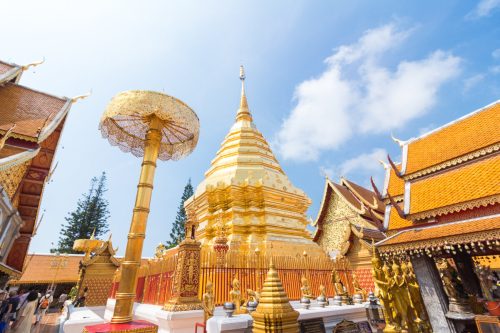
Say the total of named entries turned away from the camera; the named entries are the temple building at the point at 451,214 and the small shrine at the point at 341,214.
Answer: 0

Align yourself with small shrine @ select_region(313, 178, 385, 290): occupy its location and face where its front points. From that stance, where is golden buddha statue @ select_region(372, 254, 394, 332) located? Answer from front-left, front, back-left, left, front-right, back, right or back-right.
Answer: front-left

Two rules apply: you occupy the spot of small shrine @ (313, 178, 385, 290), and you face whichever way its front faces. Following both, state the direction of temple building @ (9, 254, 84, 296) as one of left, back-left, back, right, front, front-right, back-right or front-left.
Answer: front-right

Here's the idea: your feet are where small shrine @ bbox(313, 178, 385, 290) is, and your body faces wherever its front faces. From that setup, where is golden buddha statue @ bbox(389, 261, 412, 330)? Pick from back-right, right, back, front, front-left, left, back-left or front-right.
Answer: front-left

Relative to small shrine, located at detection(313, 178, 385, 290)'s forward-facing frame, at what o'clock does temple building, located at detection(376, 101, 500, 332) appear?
The temple building is roughly at 10 o'clock from the small shrine.

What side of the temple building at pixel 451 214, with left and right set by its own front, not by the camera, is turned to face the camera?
left

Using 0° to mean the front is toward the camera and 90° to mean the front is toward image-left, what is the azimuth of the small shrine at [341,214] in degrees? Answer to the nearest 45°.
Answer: approximately 45°

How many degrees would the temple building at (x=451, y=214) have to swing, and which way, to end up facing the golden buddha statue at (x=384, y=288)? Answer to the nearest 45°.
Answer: approximately 45° to its left

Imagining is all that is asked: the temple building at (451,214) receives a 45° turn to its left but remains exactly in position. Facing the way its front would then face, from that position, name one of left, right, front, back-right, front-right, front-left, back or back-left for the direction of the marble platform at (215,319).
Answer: front

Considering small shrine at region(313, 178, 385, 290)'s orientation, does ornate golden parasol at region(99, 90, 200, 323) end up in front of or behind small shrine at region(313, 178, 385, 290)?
in front

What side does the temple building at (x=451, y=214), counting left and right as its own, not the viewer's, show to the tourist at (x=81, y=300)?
front

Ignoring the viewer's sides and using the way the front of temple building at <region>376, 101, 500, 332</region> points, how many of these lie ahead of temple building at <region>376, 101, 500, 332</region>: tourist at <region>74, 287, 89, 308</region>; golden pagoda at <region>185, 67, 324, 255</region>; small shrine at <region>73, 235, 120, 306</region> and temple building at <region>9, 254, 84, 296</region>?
4
